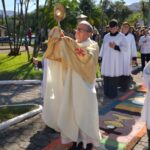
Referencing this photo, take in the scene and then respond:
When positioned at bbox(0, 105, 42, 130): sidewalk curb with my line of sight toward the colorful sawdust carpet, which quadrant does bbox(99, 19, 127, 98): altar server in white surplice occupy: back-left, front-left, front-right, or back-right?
front-left

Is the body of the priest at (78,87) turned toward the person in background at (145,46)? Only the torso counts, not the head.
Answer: no

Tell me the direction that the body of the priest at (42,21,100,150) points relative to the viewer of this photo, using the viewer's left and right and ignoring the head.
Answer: facing the viewer and to the left of the viewer

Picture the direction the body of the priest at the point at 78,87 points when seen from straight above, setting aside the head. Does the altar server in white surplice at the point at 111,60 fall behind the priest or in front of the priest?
behind

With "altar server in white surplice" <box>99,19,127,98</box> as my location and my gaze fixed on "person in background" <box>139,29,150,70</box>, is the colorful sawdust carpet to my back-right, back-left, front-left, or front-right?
back-right

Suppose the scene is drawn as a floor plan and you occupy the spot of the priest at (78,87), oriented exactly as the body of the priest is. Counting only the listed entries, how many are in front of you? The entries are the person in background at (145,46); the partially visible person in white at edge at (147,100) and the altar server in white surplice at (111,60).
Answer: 0

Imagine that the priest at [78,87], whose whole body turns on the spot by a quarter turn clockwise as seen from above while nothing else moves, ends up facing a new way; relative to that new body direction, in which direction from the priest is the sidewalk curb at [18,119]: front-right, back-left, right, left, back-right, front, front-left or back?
front

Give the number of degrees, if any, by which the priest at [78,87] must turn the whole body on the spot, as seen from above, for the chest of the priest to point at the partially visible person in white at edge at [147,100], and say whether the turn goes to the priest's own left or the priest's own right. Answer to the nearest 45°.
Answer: approximately 135° to the priest's own left
